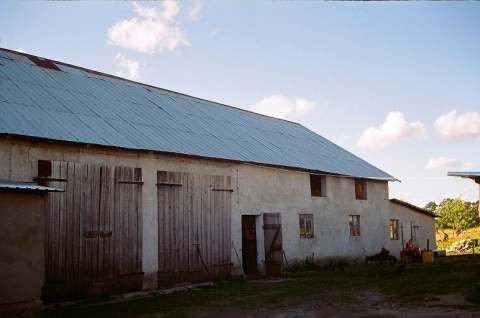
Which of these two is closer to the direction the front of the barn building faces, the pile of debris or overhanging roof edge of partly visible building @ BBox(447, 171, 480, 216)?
the overhanging roof edge of partly visible building

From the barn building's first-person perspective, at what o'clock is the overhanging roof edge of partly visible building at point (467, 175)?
The overhanging roof edge of partly visible building is roughly at 11 o'clock from the barn building.

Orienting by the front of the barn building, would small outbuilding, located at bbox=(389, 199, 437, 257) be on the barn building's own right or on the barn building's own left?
on the barn building's own left

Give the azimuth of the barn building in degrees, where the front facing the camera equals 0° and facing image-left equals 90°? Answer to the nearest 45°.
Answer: approximately 315°

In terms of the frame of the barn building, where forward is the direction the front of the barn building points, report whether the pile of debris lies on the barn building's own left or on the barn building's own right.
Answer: on the barn building's own left
